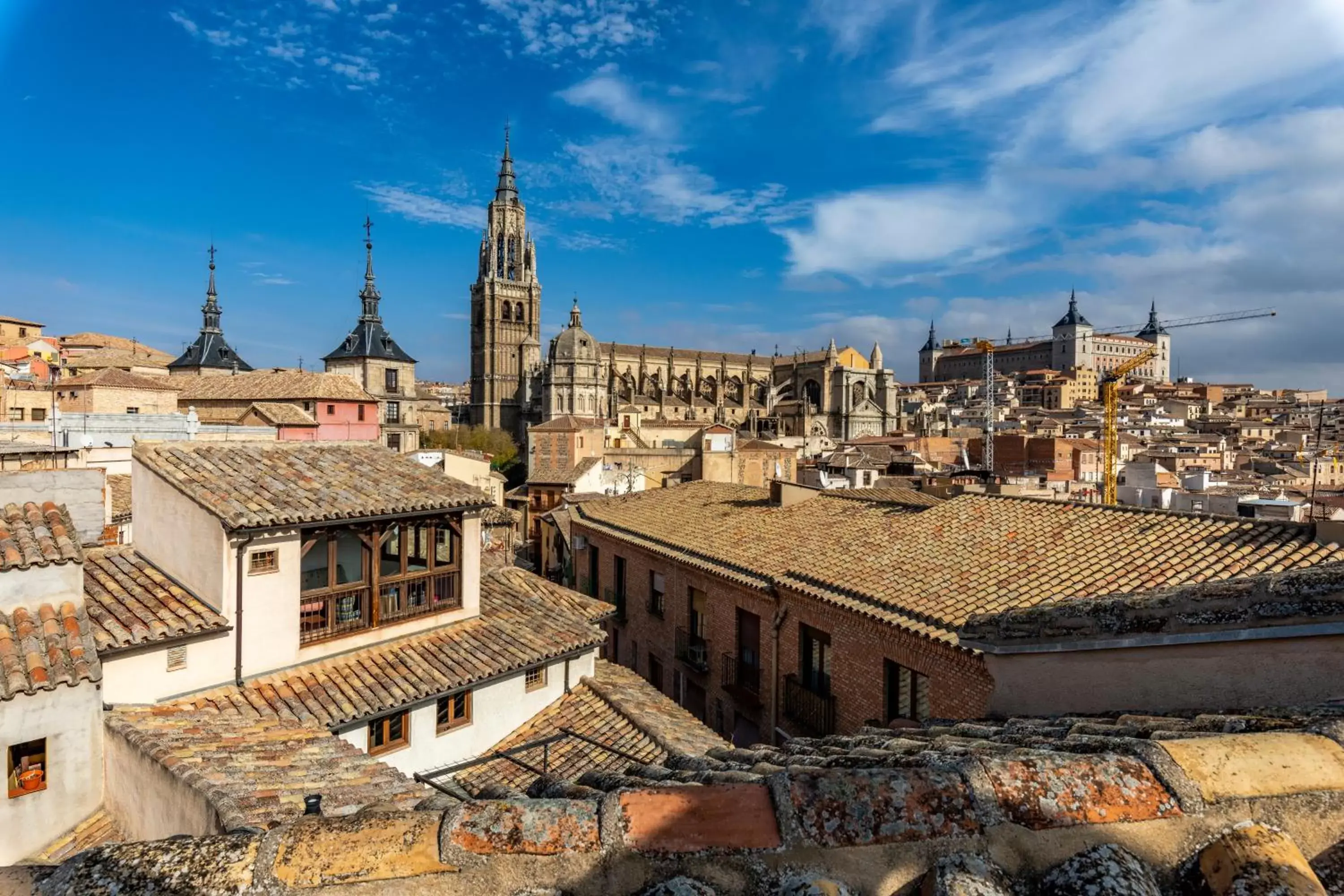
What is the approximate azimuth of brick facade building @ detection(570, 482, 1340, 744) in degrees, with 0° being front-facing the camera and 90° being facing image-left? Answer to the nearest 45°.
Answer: approximately 45°
